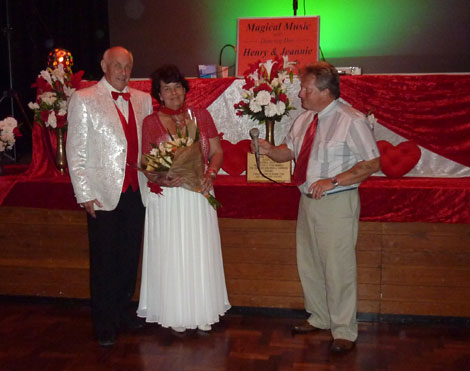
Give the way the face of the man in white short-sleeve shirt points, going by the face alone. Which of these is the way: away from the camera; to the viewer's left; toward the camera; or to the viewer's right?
to the viewer's left

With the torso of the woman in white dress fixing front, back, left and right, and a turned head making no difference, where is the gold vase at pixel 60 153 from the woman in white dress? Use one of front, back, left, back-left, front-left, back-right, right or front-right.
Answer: back-right

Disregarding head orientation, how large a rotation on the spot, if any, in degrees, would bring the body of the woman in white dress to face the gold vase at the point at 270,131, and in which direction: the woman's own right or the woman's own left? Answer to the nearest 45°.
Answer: approximately 135° to the woman's own left

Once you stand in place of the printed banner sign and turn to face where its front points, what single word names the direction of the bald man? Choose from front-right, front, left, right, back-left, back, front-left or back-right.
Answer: front-right

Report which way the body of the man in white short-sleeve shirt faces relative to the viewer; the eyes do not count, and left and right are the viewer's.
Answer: facing the viewer and to the left of the viewer

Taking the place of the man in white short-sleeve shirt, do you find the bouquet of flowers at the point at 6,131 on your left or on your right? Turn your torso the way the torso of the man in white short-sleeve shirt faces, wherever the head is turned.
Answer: on your right

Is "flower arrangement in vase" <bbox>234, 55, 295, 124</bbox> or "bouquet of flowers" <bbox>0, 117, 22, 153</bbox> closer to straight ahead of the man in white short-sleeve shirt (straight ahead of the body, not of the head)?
the bouquet of flowers

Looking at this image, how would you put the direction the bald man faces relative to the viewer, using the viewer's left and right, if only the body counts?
facing the viewer and to the right of the viewer

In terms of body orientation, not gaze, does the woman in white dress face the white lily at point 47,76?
no

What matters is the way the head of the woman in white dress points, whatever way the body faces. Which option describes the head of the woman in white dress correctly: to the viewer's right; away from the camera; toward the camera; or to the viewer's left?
toward the camera

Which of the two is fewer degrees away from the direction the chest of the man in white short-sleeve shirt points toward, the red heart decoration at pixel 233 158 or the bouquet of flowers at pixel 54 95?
the bouquet of flowers

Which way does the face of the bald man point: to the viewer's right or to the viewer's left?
to the viewer's right

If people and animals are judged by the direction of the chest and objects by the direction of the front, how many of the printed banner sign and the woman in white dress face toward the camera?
2

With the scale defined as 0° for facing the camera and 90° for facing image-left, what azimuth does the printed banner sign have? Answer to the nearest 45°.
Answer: approximately 0°

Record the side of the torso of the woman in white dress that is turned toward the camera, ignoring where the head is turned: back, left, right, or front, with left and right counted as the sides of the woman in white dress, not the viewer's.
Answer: front
